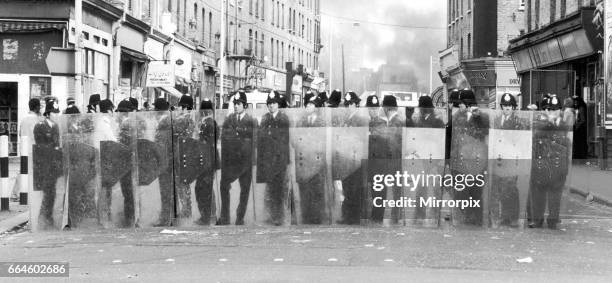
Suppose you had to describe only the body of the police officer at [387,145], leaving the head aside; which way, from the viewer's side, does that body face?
toward the camera

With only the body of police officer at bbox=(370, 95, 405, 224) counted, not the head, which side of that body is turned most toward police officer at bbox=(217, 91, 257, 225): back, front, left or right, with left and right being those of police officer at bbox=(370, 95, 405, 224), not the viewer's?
right

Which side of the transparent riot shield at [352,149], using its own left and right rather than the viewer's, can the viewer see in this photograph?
front

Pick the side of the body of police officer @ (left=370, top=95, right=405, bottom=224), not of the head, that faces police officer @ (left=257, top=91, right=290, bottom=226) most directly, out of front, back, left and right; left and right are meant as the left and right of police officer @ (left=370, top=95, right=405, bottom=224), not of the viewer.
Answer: right

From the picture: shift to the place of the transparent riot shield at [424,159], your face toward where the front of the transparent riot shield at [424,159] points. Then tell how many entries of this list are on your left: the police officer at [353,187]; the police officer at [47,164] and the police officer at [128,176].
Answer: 0

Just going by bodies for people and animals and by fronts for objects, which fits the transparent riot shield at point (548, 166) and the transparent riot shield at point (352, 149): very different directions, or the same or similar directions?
same or similar directions

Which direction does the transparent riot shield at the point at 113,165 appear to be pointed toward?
toward the camera

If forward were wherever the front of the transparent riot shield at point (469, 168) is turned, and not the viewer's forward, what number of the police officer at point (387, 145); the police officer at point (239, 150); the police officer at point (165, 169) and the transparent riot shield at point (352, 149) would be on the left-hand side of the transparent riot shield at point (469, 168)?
0

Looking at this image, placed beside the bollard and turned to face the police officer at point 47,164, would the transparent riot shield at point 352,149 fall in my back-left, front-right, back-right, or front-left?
front-left

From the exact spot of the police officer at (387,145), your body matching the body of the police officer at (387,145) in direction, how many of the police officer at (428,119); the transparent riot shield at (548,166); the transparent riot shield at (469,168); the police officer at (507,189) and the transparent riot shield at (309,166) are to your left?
4

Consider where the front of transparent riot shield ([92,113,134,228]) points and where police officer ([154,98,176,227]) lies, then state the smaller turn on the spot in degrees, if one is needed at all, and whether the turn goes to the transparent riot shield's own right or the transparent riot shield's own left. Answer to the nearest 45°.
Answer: approximately 90° to the transparent riot shield's own left

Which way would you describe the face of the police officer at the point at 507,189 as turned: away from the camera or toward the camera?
toward the camera

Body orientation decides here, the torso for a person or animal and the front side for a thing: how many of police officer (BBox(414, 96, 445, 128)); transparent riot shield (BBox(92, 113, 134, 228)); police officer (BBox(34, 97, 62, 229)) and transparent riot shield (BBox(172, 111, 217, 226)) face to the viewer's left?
0

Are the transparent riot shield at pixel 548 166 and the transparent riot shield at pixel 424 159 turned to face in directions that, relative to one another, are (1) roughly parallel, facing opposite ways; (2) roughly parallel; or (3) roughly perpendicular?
roughly parallel

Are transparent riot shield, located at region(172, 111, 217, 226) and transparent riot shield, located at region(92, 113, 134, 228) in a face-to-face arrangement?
no

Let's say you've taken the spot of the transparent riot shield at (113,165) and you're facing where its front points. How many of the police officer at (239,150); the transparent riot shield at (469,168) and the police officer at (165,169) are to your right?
0

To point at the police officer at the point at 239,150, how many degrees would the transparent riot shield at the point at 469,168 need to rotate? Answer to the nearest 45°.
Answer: approximately 90° to its right
